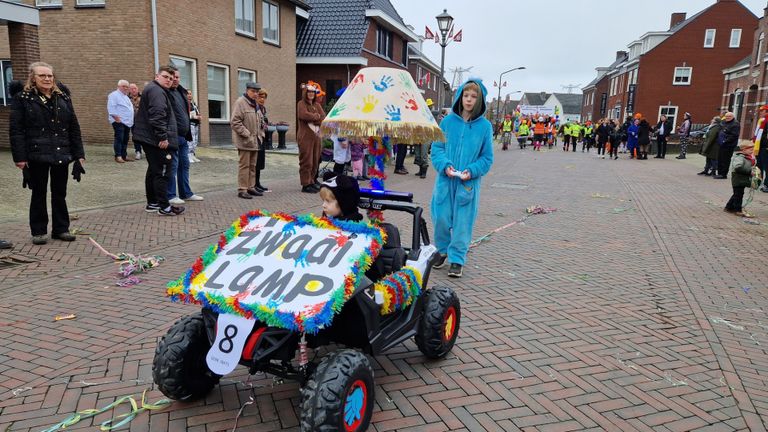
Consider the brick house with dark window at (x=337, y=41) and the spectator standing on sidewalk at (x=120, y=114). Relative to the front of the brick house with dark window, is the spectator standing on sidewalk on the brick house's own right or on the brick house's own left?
on the brick house's own right

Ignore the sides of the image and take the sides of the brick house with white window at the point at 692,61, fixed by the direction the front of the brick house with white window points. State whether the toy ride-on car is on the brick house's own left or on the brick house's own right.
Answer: on the brick house's own left

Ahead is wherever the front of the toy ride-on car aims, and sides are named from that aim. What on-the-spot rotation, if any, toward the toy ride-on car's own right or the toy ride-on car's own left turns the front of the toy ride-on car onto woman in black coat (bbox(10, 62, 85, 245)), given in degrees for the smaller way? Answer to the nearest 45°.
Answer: approximately 90° to the toy ride-on car's own right

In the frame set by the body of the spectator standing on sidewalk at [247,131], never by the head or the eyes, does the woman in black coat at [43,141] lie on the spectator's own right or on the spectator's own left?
on the spectator's own right

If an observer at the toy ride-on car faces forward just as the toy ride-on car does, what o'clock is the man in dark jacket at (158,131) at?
The man in dark jacket is roughly at 4 o'clock from the toy ride-on car.

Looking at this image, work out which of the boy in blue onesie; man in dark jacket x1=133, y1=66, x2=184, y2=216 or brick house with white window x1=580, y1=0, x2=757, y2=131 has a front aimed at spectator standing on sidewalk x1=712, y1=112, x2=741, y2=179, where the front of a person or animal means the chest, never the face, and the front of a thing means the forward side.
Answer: the man in dark jacket

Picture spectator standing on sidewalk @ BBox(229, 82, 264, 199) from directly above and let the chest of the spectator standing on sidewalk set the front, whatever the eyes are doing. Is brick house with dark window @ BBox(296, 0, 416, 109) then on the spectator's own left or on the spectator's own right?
on the spectator's own left

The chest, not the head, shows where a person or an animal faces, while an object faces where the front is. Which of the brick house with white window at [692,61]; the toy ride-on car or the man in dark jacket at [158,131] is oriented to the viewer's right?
the man in dark jacket

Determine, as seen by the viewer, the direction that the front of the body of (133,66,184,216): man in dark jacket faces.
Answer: to the viewer's right

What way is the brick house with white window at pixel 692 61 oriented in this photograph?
to the viewer's left

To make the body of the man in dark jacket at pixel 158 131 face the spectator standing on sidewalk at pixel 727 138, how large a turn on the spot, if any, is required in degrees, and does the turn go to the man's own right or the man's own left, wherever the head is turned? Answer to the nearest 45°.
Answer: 0° — they already face them
